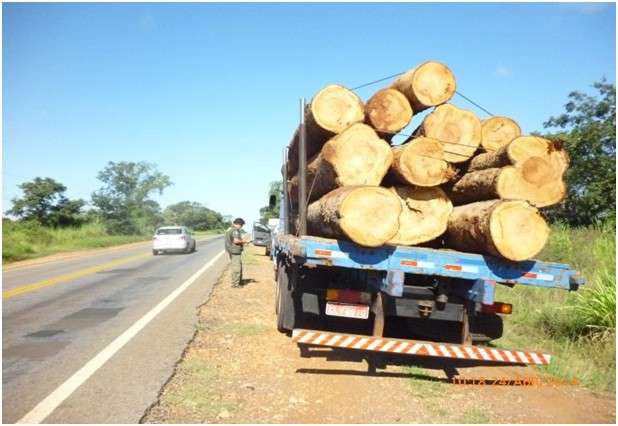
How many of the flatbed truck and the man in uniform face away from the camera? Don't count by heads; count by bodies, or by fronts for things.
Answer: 1

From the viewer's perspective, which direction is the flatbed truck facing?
away from the camera

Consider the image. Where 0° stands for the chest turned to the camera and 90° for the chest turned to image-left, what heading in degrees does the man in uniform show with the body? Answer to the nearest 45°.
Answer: approximately 270°

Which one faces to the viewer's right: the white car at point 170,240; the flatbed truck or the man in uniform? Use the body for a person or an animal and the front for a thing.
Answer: the man in uniform
